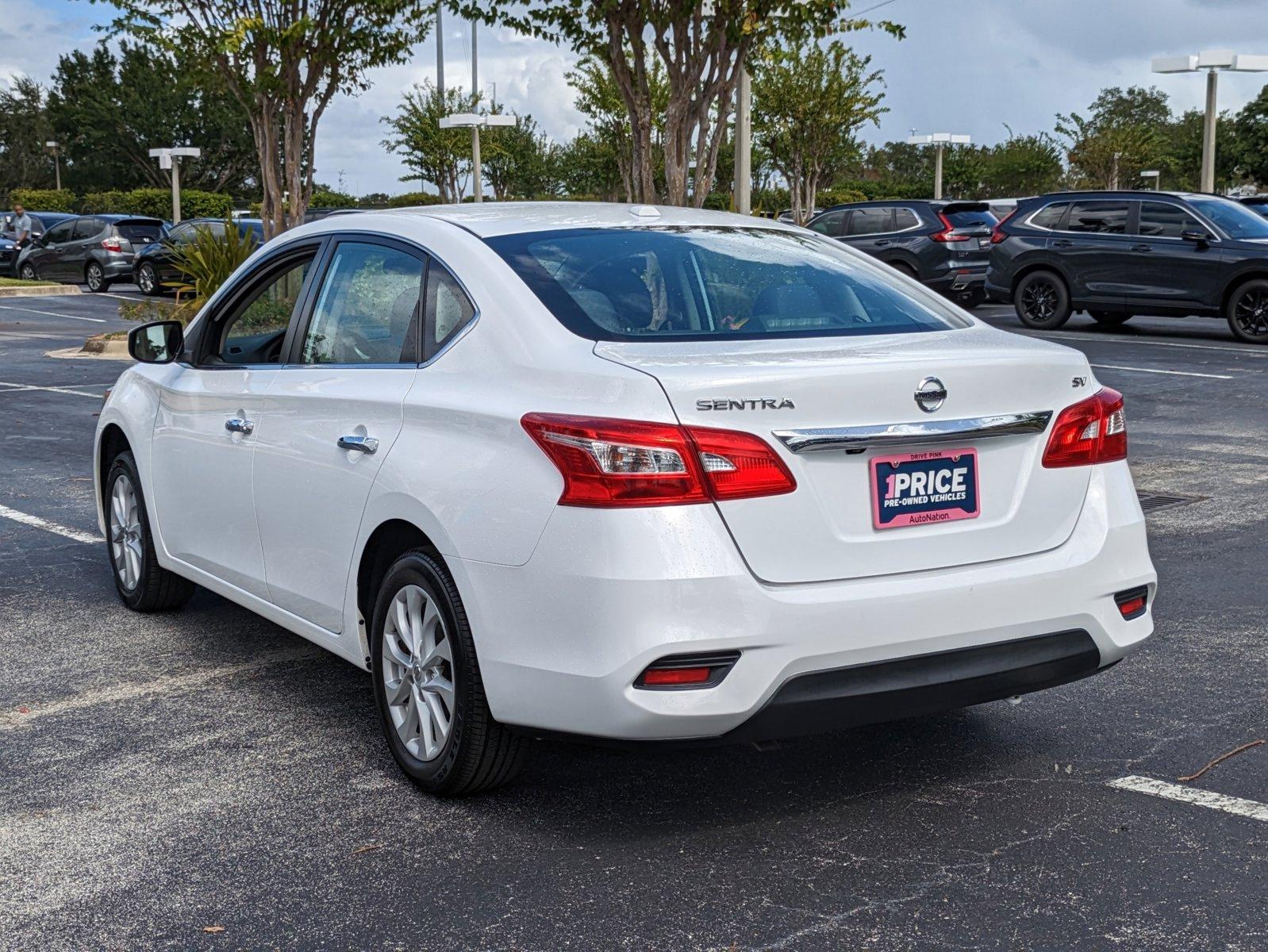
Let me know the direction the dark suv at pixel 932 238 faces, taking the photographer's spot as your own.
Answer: facing away from the viewer and to the left of the viewer

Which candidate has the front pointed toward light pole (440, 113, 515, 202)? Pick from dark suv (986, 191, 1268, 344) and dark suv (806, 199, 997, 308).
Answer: dark suv (806, 199, 997, 308)

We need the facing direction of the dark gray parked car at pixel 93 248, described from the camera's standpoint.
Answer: facing away from the viewer and to the left of the viewer

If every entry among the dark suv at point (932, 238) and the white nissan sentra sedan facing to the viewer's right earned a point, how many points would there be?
0

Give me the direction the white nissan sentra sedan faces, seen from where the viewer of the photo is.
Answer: facing away from the viewer and to the left of the viewer

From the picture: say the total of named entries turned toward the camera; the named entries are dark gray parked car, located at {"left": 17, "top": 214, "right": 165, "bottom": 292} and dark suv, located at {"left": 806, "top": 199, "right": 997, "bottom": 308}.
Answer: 0

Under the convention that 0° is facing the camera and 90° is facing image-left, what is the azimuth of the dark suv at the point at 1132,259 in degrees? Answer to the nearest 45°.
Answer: approximately 315°
